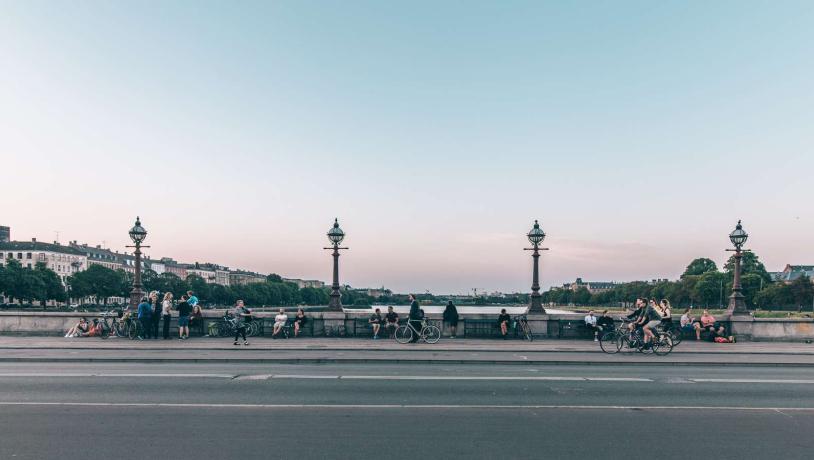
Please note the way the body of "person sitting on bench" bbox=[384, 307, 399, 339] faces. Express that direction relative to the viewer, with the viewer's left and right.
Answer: facing the viewer

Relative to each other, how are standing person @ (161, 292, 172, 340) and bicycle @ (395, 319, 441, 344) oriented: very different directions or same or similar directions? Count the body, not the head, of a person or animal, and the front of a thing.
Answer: very different directions

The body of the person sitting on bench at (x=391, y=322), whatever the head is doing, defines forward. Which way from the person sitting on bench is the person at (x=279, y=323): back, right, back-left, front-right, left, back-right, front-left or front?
right

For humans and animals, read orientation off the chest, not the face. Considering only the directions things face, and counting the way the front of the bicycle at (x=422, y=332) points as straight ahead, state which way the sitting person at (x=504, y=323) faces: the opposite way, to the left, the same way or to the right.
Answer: to the left
